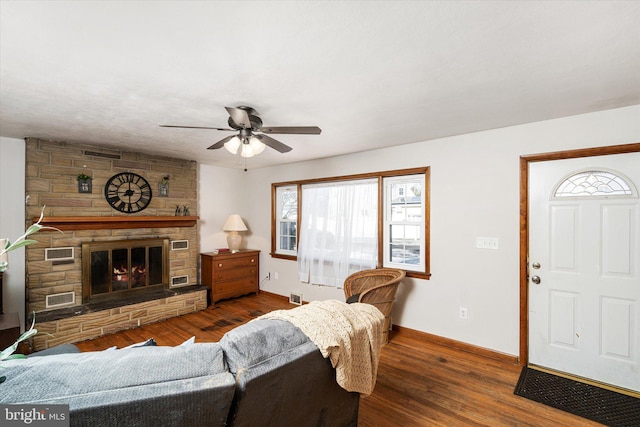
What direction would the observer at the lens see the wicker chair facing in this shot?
facing the viewer and to the left of the viewer

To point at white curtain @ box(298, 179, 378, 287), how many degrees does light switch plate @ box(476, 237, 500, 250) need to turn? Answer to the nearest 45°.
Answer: approximately 90° to its right

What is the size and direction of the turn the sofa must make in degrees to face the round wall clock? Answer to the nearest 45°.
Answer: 0° — it already faces it

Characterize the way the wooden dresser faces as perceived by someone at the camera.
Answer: facing the viewer and to the right of the viewer

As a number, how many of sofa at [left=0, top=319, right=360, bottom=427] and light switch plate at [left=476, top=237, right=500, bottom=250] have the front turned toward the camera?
1

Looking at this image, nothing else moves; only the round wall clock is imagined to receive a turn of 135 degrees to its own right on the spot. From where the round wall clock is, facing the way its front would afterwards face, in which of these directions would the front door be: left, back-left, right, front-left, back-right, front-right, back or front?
back

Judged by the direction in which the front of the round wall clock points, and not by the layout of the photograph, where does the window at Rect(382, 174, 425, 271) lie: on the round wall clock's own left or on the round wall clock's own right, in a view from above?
on the round wall clock's own left

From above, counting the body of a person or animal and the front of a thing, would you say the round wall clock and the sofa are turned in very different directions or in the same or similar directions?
very different directions

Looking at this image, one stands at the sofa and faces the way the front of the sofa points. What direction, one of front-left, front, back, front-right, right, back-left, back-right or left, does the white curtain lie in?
front-right

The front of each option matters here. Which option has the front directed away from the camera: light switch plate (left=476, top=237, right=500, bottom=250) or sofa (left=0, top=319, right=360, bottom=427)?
the sofa

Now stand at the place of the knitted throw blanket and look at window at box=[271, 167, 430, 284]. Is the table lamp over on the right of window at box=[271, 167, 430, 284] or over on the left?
left

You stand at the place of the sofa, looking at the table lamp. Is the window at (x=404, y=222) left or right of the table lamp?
right

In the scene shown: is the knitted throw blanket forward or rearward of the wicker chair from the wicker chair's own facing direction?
forward

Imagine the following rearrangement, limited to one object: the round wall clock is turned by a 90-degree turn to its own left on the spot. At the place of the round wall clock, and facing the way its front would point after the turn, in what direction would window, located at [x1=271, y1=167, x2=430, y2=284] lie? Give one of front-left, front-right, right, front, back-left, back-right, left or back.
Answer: front-right

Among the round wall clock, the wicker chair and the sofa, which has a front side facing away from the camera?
the sofa

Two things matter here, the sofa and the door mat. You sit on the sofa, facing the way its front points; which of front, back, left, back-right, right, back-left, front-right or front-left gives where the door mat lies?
right

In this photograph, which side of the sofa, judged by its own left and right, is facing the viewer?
back

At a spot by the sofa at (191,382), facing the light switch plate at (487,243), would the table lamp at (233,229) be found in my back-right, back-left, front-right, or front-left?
front-left

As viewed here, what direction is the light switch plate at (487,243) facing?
toward the camera
